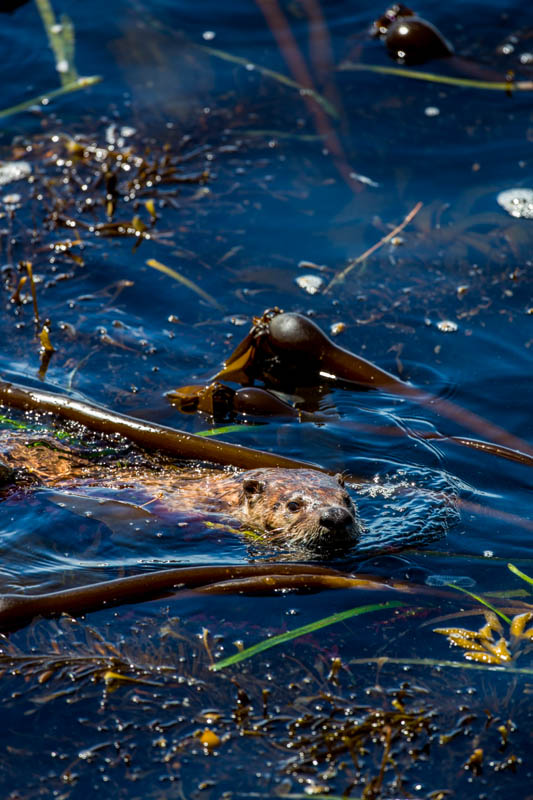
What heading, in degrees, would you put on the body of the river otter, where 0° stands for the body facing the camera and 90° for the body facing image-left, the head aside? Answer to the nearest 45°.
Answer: approximately 315°

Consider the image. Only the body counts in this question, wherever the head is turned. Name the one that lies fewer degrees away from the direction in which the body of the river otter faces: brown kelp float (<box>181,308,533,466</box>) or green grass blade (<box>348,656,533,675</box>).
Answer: the green grass blade

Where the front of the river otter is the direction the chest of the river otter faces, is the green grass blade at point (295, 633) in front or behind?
in front

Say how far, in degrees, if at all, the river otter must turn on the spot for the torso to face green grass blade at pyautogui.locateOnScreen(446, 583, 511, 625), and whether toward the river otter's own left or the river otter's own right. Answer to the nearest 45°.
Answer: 0° — it already faces it

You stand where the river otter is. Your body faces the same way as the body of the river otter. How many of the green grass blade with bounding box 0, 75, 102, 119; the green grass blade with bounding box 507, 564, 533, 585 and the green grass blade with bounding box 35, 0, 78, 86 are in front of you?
1

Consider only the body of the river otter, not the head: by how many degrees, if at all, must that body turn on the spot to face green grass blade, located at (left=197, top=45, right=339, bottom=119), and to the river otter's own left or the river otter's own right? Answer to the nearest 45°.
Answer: approximately 135° to the river otter's own left

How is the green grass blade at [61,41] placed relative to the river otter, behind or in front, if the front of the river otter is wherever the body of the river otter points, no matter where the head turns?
behind

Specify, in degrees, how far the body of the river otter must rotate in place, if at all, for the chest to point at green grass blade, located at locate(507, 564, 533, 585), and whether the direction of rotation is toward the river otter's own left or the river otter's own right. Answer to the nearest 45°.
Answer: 0° — it already faces it

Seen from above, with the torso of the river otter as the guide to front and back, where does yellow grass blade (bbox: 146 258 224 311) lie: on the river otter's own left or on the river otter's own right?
on the river otter's own left
